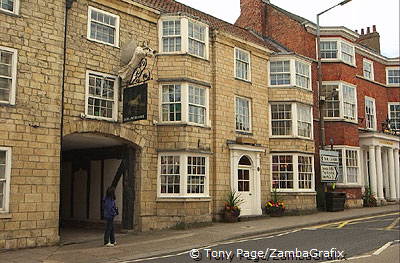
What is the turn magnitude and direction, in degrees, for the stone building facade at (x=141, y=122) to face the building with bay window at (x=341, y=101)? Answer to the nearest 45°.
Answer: approximately 90° to its left

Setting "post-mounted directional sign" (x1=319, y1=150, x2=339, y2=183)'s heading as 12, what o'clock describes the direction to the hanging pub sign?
The hanging pub sign is roughly at 1 o'clock from the post-mounted directional sign.

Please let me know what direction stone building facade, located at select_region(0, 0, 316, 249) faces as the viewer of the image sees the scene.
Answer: facing the viewer and to the right of the viewer

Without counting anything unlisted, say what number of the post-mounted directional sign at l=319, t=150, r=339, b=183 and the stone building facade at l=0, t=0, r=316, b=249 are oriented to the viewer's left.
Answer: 0

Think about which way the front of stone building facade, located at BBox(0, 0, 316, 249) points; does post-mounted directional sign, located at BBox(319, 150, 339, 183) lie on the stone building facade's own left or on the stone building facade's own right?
on the stone building facade's own left

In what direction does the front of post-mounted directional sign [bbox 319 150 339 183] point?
toward the camera

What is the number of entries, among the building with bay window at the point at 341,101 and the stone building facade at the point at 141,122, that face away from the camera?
0
